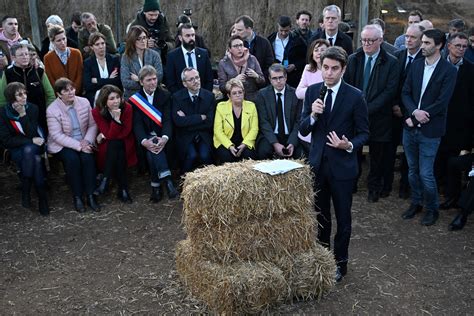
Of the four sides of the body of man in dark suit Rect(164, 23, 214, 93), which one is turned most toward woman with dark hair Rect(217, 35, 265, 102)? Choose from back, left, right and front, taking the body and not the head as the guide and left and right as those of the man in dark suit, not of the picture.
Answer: left

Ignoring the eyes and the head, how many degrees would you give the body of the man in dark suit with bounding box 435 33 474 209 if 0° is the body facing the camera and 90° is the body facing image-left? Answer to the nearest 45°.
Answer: approximately 45°

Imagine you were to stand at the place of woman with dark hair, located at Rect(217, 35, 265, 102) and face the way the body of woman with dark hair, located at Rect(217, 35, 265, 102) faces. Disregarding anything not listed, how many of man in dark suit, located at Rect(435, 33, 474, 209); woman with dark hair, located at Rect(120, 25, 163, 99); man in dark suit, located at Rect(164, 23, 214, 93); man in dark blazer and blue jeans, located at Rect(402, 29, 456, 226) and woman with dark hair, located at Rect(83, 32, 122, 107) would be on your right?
3

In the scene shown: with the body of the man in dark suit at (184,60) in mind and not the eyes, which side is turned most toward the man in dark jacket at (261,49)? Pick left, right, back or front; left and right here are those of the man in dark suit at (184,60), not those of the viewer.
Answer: left

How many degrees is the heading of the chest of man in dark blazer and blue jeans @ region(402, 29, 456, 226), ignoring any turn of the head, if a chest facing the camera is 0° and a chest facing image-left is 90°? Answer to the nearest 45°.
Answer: approximately 45°

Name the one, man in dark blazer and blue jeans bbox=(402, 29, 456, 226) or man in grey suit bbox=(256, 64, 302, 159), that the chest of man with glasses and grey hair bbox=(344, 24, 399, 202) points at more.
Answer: the man in grey suit

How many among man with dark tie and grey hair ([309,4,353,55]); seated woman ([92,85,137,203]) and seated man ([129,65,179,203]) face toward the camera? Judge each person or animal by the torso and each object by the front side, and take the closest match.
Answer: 3
